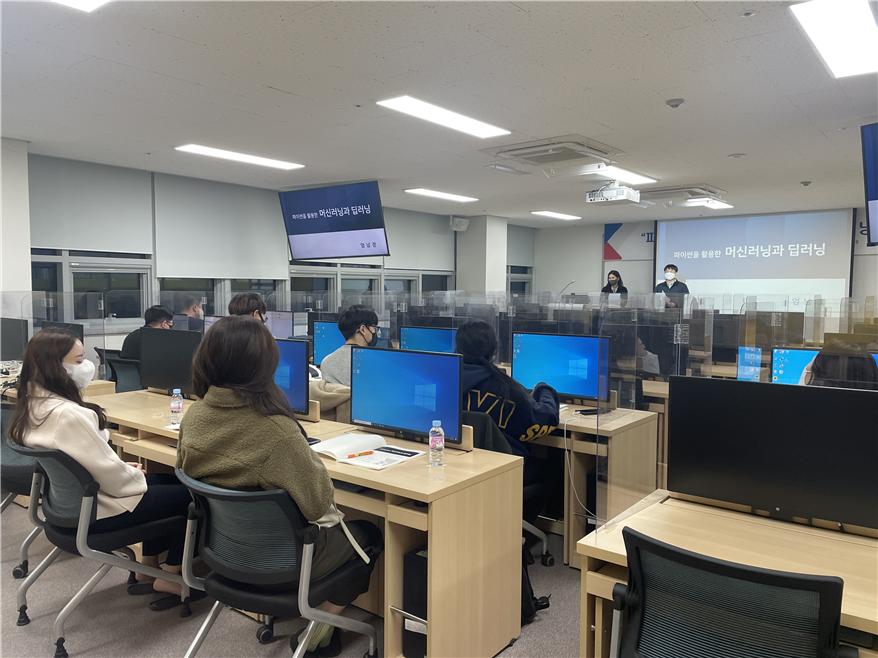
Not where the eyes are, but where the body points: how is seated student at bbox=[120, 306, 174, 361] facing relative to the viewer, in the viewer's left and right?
facing away from the viewer and to the right of the viewer

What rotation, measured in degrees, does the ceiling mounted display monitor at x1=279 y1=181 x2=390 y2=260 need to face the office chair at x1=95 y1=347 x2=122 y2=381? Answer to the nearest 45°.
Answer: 0° — it already faces it

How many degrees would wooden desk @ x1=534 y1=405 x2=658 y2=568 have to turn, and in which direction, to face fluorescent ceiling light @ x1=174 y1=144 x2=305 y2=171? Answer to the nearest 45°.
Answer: approximately 90° to its right

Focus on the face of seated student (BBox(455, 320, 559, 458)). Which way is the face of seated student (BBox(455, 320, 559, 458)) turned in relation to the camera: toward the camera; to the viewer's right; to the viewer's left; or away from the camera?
away from the camera

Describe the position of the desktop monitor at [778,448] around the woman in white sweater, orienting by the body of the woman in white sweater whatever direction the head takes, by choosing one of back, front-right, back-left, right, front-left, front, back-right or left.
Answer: front-right

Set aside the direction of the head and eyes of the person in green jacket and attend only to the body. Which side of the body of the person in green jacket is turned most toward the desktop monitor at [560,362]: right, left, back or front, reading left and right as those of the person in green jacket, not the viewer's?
front

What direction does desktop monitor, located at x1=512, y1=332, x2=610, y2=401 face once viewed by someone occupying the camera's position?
facing the viewer and to the left of the viewer

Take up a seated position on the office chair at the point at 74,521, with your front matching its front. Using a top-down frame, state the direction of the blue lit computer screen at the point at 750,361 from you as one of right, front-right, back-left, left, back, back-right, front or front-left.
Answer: front-right

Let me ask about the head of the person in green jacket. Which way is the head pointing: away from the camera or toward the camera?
away from the camera

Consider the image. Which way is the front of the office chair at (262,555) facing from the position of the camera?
facing away from the viewer and to the right of the viewer

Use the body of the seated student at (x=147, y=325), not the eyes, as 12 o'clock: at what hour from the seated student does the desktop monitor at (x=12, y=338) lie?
The desktop monitor is roughly at 9 o'clock from the seated student.

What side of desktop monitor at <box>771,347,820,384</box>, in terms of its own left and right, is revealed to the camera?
front
